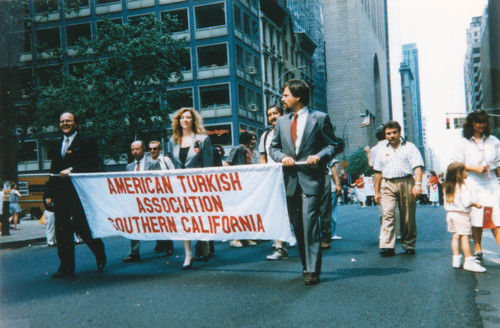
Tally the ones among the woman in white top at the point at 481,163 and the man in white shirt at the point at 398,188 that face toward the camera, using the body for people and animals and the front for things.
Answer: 2

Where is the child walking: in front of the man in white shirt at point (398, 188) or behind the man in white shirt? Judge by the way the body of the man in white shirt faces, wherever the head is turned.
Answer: in front

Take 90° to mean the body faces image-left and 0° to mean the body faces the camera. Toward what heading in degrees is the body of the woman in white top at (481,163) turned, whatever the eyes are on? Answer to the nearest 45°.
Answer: approximately 0°

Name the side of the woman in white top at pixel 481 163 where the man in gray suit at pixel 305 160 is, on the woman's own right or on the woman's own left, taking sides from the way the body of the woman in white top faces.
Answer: on the woman's own right

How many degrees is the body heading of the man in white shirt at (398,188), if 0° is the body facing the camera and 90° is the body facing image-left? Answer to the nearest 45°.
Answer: approximately 0°

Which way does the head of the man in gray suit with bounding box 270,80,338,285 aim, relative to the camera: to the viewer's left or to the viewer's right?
to the viewer's left

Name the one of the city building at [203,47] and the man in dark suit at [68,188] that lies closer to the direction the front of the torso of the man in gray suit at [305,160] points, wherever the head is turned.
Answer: the man in dark suit

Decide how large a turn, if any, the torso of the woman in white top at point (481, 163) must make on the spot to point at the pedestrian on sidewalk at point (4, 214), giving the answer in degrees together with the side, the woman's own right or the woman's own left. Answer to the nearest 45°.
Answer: approximately 90° to the woman's own right

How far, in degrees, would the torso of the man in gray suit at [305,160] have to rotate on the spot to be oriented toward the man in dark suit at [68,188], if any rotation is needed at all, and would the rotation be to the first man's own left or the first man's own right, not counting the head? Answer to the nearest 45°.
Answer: approximately 45° to the first man's own right

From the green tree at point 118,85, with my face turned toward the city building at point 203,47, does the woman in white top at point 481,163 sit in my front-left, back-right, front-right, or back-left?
back-right

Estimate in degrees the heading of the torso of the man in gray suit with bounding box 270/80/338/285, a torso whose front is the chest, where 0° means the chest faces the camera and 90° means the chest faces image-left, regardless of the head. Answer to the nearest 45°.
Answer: approximately 45°

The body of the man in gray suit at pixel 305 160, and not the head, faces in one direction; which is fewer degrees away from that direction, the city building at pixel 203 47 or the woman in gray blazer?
the woman in gray blazer

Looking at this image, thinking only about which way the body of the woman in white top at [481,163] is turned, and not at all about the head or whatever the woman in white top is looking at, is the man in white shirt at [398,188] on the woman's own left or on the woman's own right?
on the woman's own right
